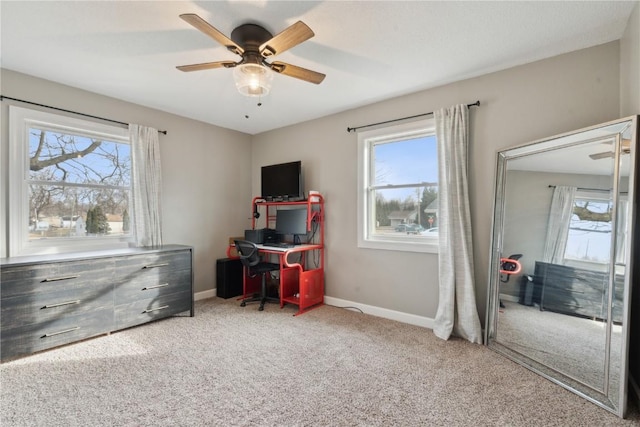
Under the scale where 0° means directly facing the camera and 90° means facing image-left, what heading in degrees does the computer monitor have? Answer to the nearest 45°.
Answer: approximately 45°

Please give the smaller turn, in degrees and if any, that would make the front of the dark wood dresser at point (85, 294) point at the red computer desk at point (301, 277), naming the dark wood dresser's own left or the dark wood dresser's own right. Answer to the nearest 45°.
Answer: approximately 45° to the dark wood dresser's own left

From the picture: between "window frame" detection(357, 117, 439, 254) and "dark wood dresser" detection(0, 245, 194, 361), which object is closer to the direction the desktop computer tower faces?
the dark wood dresser

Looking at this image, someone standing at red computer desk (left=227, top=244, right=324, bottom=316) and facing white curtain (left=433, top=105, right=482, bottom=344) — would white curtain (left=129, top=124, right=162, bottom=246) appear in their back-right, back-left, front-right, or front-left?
back-right

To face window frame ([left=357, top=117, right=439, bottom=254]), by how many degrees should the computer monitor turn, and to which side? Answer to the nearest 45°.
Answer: approximately 90° to its left

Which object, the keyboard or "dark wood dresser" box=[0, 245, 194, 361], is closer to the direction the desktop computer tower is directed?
the dark wood dresser
